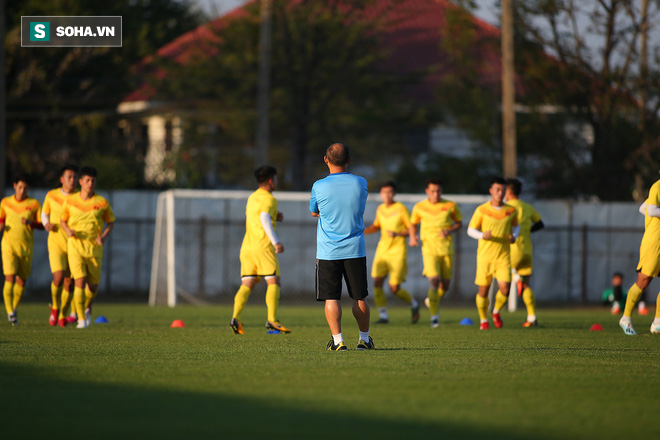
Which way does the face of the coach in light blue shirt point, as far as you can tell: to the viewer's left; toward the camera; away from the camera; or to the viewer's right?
away from the camera

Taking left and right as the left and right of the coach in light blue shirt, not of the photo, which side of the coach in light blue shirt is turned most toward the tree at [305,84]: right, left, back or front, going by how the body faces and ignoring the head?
front

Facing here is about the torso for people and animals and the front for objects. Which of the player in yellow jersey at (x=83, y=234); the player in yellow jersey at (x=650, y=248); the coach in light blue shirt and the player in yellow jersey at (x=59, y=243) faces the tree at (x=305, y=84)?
the coach in light blue shirt

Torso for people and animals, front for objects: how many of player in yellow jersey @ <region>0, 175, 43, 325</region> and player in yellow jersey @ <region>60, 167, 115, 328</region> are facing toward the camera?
2

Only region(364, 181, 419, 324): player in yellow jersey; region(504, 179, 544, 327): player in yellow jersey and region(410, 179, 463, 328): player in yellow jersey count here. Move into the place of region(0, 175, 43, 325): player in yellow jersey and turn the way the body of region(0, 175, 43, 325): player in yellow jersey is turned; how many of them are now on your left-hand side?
3

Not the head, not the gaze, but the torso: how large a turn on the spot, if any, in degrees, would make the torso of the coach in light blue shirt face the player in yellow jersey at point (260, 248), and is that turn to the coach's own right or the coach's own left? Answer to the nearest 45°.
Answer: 0° — they already face them

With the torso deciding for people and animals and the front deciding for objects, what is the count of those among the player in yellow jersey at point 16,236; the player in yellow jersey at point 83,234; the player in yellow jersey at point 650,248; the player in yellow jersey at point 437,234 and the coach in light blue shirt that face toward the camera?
3

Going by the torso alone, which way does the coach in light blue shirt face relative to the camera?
away from the camera

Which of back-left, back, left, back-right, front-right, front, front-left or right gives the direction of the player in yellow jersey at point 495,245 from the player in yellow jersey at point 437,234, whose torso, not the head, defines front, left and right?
front-left

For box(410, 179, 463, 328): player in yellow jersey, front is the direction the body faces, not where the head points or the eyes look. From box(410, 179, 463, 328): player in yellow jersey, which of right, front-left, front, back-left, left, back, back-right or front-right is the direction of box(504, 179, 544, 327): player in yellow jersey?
left
